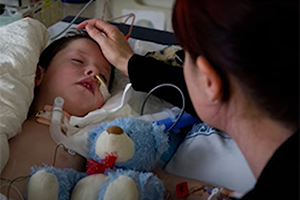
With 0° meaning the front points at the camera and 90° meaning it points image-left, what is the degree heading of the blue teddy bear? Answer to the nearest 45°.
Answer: approximately 45°

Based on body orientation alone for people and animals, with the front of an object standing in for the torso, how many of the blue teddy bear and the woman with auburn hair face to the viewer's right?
0

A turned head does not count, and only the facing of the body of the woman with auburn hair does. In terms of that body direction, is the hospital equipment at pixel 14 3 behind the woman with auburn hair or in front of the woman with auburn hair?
in front

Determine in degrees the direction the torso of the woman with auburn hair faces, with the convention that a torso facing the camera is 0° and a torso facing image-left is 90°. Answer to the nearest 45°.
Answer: approximately 135°

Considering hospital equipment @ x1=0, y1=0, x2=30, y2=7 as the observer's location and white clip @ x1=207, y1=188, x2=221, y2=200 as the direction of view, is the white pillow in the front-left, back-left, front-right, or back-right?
front-right

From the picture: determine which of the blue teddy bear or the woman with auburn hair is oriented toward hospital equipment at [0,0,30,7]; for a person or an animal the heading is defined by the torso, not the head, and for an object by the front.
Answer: the woman with auburn hair

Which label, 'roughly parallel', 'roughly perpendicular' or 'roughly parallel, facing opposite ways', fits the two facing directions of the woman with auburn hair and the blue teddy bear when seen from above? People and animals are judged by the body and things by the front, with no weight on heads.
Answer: roughly perpendicular

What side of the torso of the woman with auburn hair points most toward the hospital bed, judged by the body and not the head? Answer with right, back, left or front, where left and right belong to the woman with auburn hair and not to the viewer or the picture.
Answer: front

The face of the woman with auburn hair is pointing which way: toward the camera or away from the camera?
away from the camera

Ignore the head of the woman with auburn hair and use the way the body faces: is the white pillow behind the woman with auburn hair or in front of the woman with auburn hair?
in front
